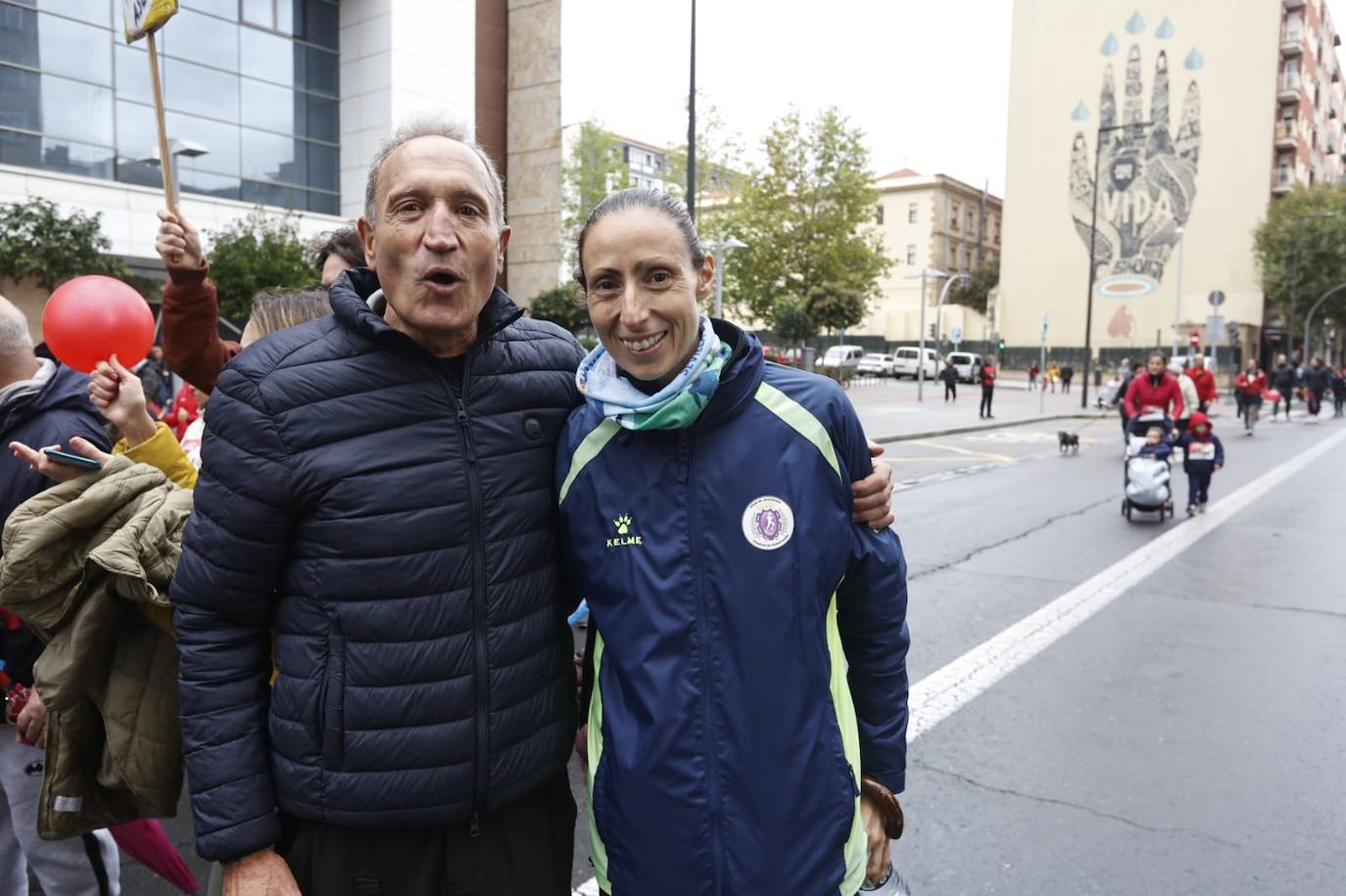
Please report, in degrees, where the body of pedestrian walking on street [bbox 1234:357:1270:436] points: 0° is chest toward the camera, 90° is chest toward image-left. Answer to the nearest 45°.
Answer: approximately 0°

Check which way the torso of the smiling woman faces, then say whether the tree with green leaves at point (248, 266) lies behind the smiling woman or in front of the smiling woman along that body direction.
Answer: behind

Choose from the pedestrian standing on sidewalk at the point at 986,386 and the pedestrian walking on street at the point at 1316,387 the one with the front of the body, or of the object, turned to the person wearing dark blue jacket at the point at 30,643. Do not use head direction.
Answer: the pedestrian walking on street at the point at 1316,387

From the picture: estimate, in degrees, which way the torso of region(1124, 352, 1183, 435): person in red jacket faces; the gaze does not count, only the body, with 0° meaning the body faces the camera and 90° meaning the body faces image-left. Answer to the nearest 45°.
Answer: approximately 0°
